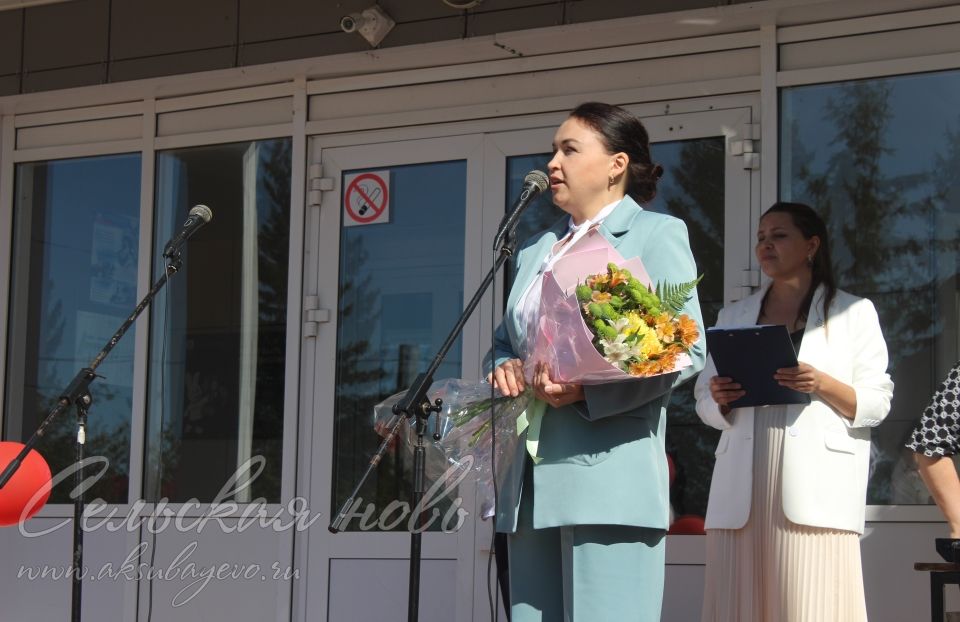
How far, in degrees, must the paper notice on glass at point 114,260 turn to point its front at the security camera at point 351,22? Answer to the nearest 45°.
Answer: approximately 45° to its left

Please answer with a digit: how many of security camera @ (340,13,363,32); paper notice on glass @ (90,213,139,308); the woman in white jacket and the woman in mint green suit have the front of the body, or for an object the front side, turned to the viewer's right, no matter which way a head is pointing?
0

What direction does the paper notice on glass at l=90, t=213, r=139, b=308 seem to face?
toward the camera

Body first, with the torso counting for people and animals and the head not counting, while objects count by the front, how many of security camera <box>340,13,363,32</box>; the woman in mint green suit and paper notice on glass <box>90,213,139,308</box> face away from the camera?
0

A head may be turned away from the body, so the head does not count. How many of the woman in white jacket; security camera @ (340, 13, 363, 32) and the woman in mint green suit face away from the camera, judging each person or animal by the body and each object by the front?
0

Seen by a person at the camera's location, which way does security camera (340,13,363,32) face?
facing the viewer and to the left of the viewer

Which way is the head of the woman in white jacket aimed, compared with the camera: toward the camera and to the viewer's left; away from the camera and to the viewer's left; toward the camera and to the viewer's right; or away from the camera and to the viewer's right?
toward the camera and to the viewer's left

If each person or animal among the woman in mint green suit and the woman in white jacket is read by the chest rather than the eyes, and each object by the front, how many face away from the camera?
0
